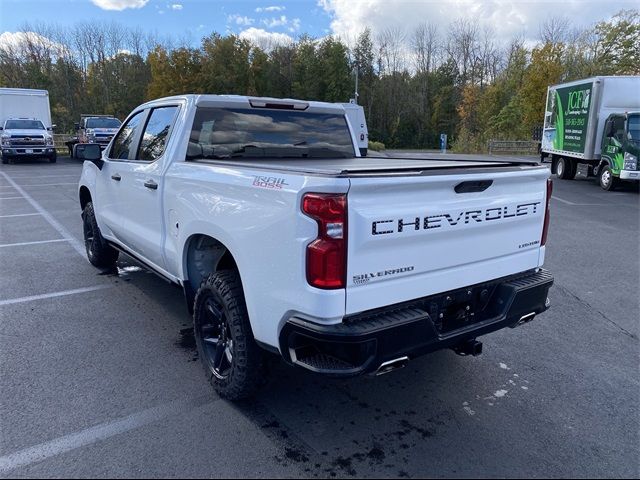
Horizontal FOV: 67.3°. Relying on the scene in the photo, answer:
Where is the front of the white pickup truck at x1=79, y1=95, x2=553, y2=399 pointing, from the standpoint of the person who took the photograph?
facing away from the viewer and to the left of the viewer

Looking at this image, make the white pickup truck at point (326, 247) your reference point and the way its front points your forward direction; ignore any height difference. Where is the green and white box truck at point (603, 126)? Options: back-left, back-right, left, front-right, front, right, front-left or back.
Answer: right

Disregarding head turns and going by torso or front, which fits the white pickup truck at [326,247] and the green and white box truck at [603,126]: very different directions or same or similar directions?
very different directions

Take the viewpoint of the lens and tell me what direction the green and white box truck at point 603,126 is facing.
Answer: facing the viewer and to the right of the viewer

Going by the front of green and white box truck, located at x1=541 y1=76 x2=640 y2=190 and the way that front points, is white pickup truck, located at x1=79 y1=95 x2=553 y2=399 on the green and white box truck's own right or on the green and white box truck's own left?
on the green and white box truck's own right
